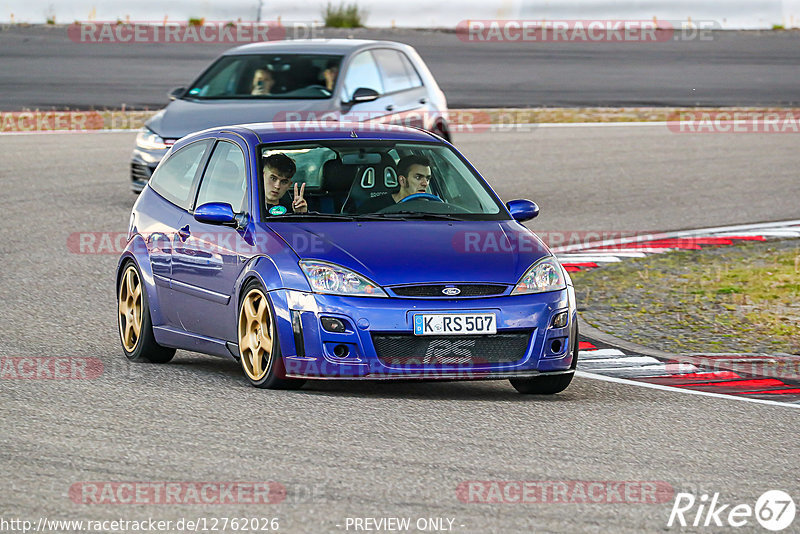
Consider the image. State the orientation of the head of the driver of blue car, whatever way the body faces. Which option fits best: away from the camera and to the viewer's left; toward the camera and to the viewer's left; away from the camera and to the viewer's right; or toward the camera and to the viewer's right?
toward the camera and to the viewer's right

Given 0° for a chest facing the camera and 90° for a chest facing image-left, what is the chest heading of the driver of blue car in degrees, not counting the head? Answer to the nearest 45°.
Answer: approximately 315°

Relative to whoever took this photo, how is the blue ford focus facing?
facing the viewer and to the right of the viewer

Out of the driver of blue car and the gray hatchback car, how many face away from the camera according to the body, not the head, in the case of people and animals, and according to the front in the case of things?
0

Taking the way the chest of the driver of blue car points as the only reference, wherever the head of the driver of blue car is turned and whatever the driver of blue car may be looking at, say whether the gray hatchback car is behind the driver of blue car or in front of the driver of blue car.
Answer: behind

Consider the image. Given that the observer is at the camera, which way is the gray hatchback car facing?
facing the viewer and to the left of the viewer

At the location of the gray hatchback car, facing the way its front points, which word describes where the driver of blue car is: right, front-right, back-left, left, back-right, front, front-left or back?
front-left
